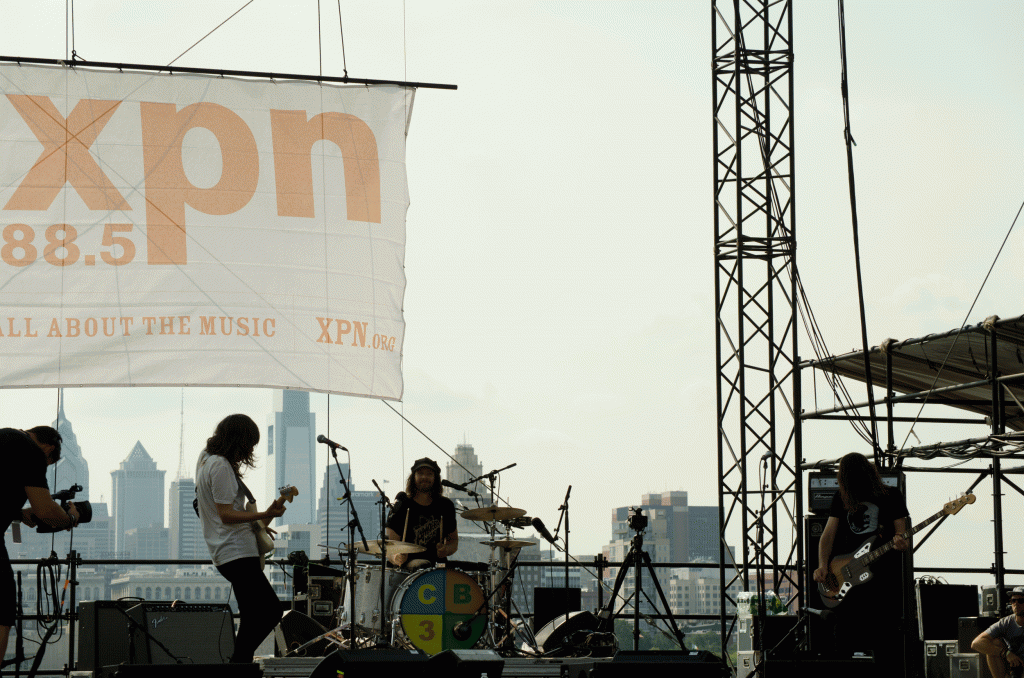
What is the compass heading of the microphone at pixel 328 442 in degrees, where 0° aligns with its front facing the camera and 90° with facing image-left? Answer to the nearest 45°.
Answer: approximately 90°

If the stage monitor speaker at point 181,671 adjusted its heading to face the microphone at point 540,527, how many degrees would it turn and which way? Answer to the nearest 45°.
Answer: approximately 45° to its right

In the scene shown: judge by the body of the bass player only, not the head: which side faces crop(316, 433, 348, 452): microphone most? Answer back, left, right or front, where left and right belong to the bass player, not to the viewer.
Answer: right

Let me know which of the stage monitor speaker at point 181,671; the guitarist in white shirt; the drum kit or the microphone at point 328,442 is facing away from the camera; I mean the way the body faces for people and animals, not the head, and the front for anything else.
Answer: the stage monitor speaker

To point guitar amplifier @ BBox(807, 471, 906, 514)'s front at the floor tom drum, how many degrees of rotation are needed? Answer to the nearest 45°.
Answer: approximately 45° to its right

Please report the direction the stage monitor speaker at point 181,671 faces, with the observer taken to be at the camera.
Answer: facing away from the viewer

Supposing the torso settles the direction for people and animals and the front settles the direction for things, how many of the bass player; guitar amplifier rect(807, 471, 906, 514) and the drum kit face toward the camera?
3

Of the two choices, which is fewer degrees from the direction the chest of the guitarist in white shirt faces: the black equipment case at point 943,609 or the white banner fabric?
the black equipment case

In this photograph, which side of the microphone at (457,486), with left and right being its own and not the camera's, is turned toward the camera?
left

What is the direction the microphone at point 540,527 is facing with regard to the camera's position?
facing to the left of the viewer
